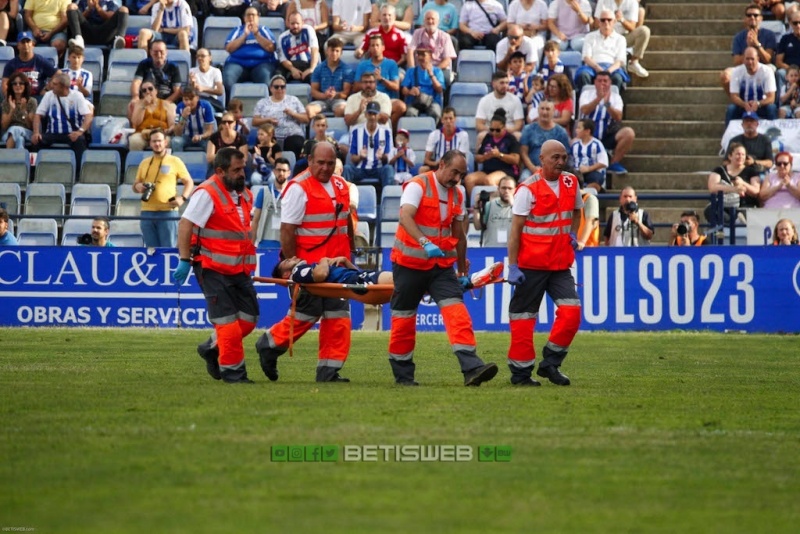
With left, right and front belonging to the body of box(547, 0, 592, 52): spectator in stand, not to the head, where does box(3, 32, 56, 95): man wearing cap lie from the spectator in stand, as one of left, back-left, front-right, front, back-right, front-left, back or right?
right

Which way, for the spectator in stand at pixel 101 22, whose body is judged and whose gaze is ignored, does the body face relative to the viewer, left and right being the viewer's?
facing the viewer

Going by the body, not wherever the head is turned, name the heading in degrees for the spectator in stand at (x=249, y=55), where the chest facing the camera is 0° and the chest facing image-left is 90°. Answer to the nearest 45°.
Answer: approximately 0°

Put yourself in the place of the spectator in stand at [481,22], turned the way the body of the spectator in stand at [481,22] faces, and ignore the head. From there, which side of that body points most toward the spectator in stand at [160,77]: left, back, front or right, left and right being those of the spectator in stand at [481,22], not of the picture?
right

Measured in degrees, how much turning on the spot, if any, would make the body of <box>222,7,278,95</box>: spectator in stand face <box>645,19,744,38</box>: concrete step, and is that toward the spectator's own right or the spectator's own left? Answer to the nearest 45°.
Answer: approximately 90° to the spectator's own left

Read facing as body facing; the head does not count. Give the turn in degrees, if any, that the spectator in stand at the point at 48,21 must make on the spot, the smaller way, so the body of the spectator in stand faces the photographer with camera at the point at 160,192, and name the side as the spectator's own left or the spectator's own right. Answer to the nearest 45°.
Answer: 0° — they already face them

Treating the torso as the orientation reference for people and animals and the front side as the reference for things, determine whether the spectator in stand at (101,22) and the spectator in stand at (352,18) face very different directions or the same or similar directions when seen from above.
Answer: same or similar directions

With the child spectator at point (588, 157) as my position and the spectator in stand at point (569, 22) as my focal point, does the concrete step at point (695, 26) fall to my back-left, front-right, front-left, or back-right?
front-right

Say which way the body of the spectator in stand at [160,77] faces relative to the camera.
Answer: toward the camera

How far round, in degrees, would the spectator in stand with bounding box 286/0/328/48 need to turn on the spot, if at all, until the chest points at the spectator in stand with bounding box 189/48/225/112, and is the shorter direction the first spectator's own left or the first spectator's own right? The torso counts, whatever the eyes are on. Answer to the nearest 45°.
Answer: approximately 45° to the first spectator's own right

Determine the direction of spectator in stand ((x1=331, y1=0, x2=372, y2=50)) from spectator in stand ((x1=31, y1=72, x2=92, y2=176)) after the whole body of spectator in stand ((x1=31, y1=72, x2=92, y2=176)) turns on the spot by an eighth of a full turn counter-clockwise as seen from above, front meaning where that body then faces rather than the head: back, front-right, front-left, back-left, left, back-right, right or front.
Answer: front-left

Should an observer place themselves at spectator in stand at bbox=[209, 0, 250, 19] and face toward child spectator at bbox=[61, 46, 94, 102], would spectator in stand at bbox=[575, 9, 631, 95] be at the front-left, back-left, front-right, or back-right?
back-left

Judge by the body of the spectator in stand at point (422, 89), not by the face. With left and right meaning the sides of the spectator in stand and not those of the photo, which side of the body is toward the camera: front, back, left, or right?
front

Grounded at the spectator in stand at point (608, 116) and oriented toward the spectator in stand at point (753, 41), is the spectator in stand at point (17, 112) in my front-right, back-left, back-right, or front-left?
back-left

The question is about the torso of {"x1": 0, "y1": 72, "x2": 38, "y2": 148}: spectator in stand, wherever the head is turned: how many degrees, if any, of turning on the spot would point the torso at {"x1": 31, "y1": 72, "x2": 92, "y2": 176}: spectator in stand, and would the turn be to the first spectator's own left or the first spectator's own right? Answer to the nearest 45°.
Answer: approximately 90° to the first spectator's own left

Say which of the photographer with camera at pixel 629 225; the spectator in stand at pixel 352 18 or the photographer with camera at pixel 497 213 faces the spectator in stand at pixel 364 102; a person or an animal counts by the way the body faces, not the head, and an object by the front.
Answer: the spectator in stand at pixel 352 18

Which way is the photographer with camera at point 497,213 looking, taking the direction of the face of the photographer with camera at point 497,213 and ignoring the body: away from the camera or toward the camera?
toward the camera

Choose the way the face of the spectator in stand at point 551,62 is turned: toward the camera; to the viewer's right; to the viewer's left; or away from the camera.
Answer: toward the camera
